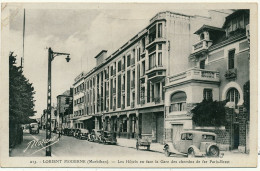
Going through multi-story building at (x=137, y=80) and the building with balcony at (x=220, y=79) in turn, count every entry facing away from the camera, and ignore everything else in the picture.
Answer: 0

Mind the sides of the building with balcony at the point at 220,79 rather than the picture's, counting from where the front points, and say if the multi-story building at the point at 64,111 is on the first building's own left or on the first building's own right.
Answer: on the first building's own right

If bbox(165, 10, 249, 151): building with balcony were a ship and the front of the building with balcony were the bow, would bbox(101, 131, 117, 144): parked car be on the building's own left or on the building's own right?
on the building's own right

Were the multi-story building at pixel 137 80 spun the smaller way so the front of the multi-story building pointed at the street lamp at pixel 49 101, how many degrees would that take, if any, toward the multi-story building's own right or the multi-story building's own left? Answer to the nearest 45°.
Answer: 0° — it already faces it

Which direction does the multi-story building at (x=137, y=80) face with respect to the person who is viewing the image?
facing the viewer and to the left of the viewer
